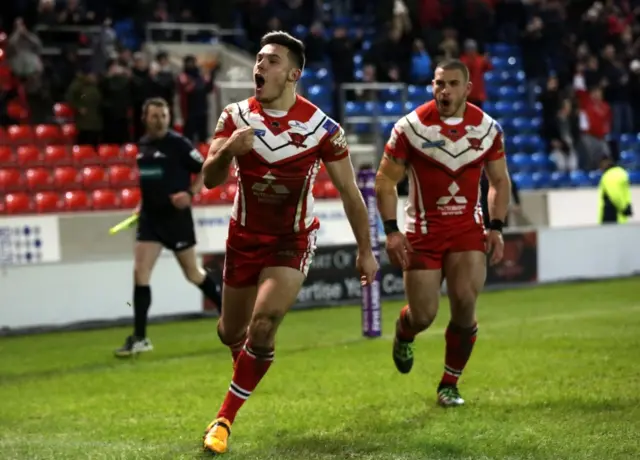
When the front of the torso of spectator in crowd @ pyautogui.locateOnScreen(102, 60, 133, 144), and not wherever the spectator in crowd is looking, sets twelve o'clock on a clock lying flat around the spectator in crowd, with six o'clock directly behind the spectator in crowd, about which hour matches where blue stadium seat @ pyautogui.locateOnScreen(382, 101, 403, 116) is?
The blue stadium seat is roughly at 8 o'clock from the spectator in crowd.

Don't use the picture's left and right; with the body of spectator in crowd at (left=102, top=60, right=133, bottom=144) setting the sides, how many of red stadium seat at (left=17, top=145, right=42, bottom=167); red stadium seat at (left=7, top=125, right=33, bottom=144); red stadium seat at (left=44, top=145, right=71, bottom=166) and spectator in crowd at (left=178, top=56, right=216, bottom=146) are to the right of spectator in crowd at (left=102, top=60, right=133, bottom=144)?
3

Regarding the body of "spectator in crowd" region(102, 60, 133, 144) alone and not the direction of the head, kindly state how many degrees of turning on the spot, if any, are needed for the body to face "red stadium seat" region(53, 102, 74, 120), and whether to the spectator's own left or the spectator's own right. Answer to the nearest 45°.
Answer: approximately 135° to the spectator's own right

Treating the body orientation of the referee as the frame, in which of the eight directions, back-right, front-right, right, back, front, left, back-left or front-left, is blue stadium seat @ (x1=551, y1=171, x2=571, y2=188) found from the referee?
back

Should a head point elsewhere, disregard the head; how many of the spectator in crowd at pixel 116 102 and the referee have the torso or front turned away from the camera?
0

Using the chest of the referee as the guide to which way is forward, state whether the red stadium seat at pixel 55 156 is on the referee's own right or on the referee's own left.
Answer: on the referee's own right

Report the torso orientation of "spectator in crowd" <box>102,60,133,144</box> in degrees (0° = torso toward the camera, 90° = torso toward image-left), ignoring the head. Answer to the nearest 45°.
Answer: approximately 0°

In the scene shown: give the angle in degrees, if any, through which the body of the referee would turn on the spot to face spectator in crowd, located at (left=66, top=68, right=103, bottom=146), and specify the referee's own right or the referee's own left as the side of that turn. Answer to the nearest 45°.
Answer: approximately 135° to the referee's own right

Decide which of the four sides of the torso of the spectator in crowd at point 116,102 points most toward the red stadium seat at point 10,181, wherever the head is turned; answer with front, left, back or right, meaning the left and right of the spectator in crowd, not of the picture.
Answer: right
